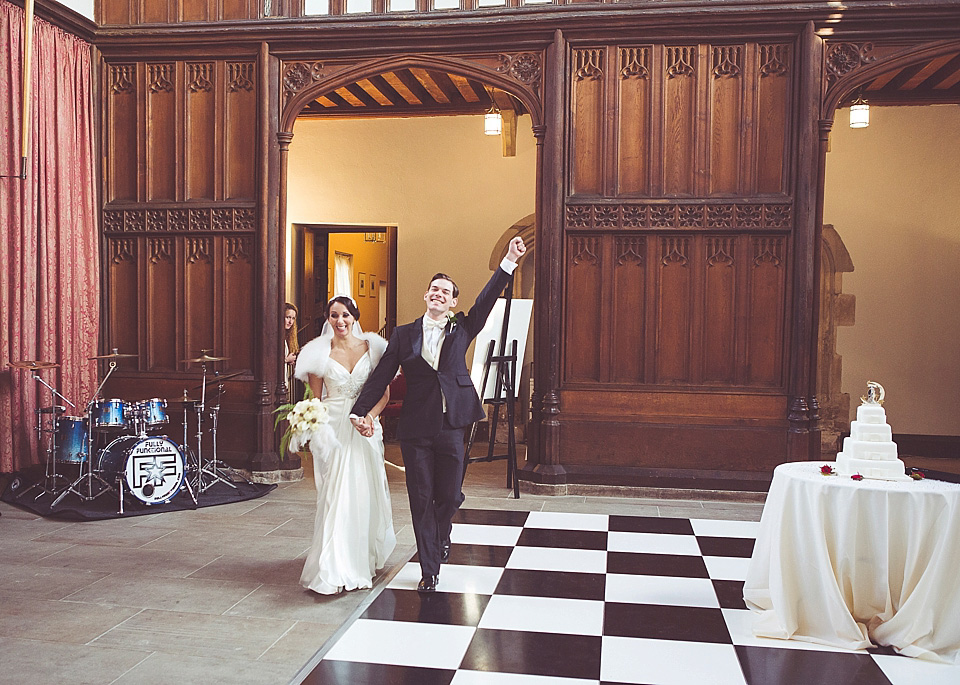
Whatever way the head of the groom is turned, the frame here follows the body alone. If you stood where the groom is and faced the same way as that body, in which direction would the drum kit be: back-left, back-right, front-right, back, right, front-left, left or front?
back-right

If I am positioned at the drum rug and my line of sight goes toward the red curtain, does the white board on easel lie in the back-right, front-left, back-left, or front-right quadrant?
back-right

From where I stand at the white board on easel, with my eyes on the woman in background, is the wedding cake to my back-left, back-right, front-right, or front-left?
back-left

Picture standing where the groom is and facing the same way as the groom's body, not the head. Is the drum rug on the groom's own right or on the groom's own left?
on the groom's own right

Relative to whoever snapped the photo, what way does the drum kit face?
facing the viewer and to the right of the viewer

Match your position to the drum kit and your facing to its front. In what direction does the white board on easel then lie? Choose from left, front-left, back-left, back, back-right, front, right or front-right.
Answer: front-left

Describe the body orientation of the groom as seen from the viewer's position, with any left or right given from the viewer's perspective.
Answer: facing the viewer

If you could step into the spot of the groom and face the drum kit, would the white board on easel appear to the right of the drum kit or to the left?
right

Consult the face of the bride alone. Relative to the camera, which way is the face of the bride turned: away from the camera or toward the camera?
toward the camera
